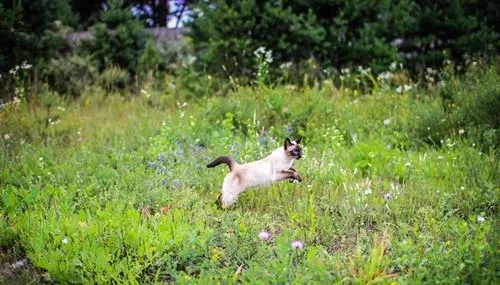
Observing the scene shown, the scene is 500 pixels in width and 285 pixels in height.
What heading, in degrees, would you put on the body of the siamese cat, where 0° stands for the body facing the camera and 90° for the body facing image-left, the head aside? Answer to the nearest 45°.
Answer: approximately 270°

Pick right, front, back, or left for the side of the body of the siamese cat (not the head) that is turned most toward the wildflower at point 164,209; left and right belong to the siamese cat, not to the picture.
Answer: back

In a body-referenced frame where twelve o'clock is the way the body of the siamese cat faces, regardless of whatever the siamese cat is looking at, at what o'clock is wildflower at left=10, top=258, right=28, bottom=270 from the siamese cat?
The wildflower is roughly at 5 o'clock from the siamese cat.

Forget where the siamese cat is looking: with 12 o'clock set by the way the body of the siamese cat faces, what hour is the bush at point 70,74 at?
The bush is roughly at 8 o'clock from the siamese cat.

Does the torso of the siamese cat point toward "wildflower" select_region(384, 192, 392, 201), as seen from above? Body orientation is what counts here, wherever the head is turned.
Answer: yes

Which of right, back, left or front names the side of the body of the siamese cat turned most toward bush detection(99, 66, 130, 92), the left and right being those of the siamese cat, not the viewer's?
left

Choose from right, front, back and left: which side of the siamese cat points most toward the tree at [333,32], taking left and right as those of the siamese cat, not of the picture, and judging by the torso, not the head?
left

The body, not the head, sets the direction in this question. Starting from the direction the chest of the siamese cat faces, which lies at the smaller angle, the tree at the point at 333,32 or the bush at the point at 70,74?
the tree

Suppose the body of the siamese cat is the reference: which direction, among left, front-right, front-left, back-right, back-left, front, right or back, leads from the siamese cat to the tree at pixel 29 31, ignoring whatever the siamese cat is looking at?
back-left
